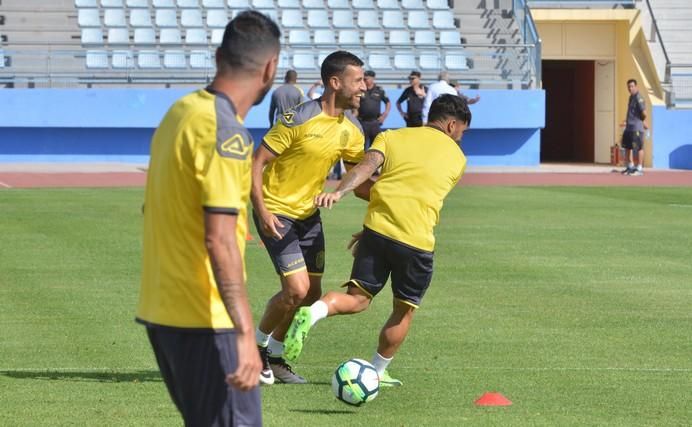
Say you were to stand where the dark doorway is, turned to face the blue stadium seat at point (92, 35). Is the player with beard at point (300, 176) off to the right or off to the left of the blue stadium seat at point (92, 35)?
left

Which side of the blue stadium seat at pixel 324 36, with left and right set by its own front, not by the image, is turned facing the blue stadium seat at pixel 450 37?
left

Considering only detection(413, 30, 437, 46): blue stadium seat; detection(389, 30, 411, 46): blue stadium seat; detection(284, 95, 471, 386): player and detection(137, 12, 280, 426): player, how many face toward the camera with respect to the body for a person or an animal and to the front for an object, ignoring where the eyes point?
2

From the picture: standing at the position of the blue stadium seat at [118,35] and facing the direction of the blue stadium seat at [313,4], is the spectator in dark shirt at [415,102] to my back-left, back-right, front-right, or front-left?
front-right

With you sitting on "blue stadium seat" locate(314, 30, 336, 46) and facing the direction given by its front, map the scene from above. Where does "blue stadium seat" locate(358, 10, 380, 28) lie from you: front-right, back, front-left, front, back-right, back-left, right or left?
back-left

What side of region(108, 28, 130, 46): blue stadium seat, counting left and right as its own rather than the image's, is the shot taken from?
front

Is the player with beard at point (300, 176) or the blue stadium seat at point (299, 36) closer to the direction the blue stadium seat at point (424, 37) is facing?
the player with beard

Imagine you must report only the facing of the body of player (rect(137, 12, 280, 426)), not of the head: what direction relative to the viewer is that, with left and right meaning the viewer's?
facing away from the viewer and to the right of the viewer

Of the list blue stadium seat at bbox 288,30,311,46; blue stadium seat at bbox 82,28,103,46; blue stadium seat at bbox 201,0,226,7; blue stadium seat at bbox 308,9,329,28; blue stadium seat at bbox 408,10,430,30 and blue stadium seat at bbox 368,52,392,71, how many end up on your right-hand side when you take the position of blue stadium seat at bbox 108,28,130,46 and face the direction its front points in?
1

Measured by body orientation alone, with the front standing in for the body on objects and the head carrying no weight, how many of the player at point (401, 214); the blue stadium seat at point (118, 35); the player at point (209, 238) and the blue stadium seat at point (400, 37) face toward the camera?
2

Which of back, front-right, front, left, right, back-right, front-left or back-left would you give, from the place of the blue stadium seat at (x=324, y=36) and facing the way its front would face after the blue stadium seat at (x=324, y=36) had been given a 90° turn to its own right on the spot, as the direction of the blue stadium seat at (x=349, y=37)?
back

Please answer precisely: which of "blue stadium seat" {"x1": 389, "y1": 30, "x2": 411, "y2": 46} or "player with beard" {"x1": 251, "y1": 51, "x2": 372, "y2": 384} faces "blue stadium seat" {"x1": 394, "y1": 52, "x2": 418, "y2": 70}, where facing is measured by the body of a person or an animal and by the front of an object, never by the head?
"blue stadium seat" {"x1": 389, "y1": 30, "x2": 411, "y2": 46}

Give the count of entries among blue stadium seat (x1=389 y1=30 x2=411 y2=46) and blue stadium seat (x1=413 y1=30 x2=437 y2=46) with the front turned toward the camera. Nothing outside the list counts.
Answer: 2

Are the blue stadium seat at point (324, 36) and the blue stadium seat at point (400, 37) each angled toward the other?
no

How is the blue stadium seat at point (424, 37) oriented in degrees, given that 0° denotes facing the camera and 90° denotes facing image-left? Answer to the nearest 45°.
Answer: approximately 0°

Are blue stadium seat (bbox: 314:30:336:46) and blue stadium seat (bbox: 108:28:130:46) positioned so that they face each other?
no

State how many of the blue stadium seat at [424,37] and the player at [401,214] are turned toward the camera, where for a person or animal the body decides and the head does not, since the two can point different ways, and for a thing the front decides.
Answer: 1

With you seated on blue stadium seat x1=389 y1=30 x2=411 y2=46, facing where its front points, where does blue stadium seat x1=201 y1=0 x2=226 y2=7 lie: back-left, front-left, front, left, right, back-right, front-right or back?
right

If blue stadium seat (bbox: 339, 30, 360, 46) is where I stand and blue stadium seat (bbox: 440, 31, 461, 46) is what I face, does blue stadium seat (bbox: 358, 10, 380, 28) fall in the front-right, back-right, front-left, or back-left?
front-left

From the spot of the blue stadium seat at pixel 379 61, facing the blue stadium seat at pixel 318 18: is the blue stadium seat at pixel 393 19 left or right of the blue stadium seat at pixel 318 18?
right

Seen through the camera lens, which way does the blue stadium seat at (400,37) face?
facing the viewer
